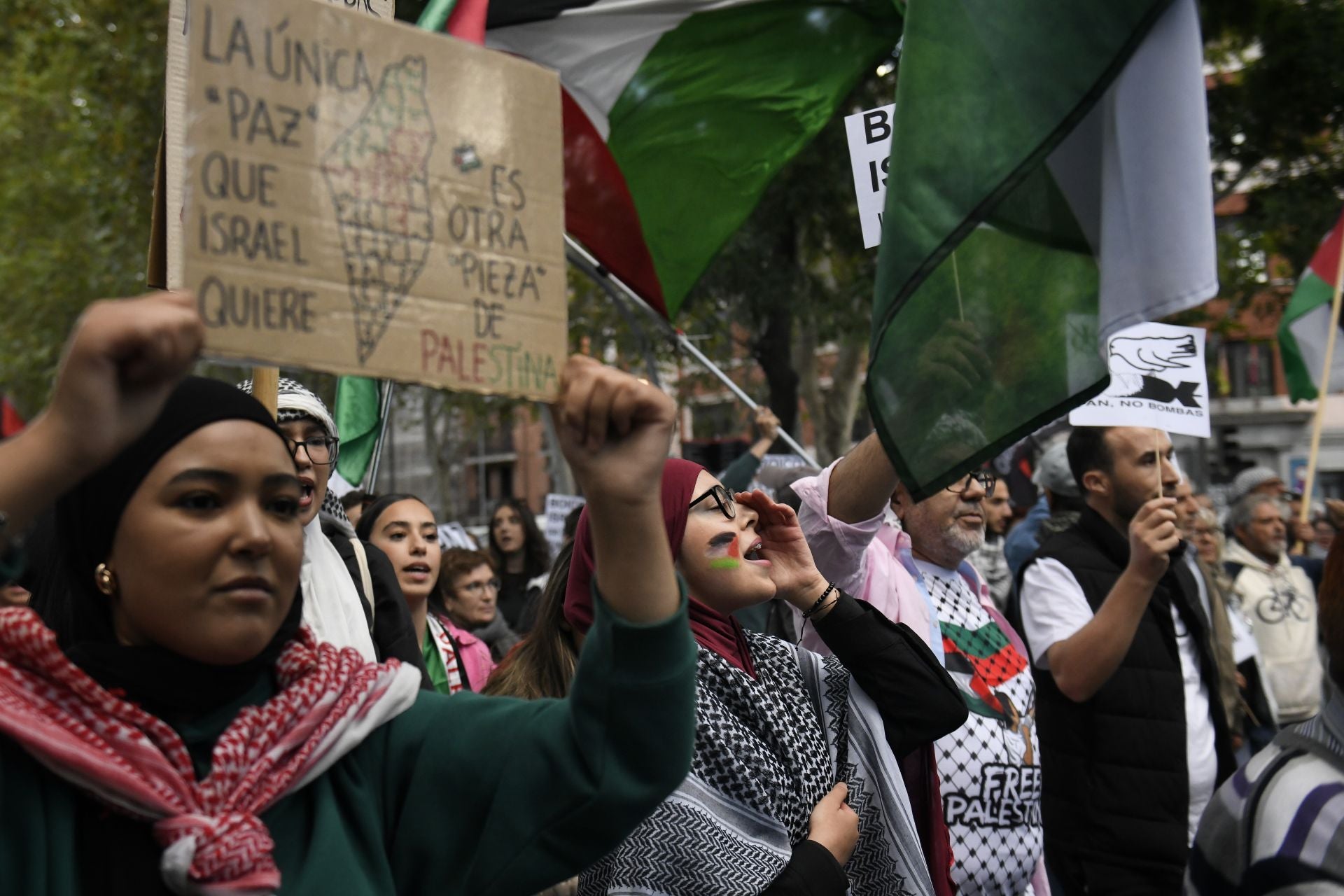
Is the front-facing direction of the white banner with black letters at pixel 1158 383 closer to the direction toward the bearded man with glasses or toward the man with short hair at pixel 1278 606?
the bearded man with glasses

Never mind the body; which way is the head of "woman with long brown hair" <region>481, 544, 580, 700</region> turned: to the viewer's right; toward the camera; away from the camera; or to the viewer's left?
away from the camera

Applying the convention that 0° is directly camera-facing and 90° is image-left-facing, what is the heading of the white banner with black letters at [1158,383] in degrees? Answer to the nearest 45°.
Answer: approximately 0°

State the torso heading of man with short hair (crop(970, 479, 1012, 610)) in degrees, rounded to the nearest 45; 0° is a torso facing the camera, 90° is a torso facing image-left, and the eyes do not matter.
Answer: approximately 315°

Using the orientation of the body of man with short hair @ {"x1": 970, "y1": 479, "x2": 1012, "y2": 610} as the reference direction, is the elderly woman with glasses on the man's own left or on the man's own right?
on the man's own right

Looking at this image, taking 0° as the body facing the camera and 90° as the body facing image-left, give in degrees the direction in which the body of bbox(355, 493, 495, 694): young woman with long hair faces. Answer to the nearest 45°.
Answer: approximately 315°

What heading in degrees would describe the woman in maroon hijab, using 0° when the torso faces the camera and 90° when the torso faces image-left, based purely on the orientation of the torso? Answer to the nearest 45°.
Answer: approximately 315°
